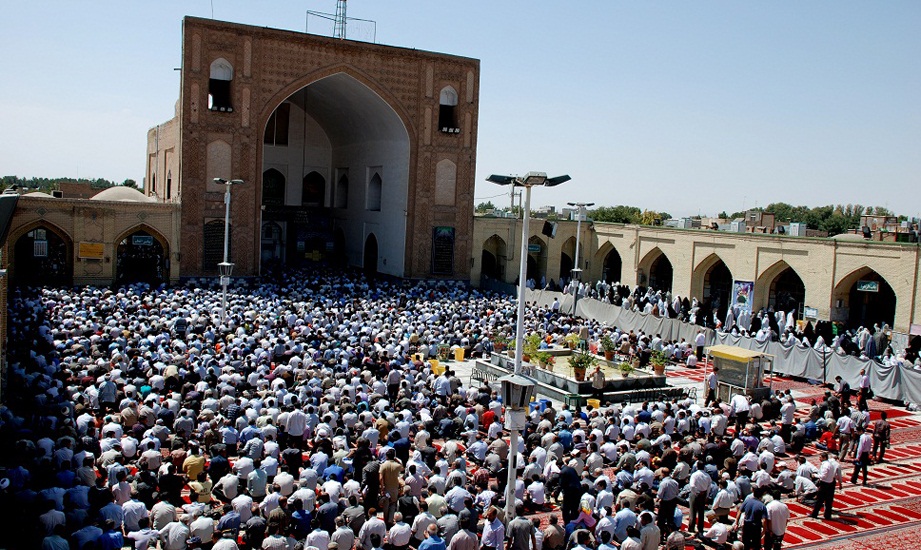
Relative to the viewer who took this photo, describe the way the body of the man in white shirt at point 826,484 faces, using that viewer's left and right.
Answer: facing away from the viewer and to the left of the viewer

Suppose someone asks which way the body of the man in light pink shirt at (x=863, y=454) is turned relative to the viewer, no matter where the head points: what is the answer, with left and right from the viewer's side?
facing away from the viewer and to the left of the viewer

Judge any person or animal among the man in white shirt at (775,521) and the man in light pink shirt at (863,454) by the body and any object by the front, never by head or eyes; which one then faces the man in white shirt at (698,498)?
the man in white shirt at (775,521)

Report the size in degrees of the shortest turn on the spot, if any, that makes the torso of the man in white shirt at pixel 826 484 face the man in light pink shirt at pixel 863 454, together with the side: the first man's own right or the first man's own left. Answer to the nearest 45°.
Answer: approximately 45° to the first man's own right

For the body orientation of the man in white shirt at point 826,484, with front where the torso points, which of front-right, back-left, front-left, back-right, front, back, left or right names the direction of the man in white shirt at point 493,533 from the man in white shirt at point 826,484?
left

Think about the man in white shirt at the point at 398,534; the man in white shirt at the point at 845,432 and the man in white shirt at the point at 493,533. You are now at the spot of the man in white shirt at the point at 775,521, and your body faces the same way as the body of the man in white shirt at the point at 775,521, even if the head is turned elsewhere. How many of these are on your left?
2

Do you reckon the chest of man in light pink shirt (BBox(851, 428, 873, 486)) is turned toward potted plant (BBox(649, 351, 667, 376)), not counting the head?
yes

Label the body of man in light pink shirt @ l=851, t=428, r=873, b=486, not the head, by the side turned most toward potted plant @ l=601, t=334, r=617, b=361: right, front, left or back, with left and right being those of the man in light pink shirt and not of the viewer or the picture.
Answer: front

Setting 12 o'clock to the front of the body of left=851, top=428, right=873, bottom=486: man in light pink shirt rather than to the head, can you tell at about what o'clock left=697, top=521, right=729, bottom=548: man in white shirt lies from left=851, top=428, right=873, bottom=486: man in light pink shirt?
left=697, top=521, right=729, bottom=548: man in white shirt is roughly at 10 o'clock from left=851, top=428, right=873, bottom=486: man in light pink shirt.

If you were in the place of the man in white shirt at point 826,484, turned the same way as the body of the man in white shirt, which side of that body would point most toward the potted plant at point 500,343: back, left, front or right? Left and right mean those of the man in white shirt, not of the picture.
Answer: front

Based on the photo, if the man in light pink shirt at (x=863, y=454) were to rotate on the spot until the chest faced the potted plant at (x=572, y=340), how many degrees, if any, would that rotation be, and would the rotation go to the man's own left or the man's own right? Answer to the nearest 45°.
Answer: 0° — they already face it

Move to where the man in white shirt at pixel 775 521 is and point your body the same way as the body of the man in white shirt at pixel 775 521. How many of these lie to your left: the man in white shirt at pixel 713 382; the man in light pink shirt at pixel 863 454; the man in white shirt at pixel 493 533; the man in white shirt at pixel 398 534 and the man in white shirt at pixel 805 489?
2

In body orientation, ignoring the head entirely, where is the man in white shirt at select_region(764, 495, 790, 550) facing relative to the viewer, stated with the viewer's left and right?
facing away from the viewer and to the left of the viewer

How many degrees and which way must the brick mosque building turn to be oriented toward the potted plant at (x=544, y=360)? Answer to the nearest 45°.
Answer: approximately 45° to its right

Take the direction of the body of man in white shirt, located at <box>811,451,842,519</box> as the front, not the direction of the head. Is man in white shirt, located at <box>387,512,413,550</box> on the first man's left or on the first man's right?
on the first man's left

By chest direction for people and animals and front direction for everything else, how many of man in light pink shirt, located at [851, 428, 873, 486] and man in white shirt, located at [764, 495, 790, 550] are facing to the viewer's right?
0

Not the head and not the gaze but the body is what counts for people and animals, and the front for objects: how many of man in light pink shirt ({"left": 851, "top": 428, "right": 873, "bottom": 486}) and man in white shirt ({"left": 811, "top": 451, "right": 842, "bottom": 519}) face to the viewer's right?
0
